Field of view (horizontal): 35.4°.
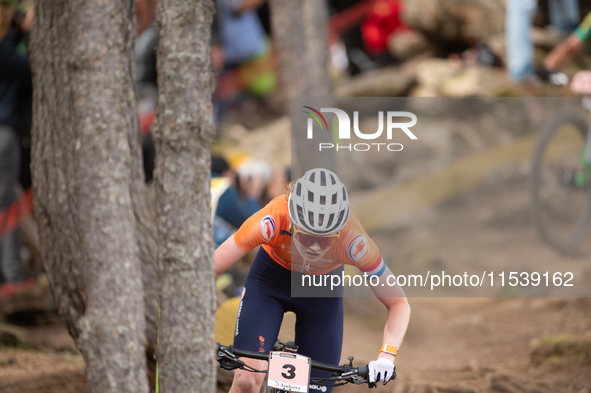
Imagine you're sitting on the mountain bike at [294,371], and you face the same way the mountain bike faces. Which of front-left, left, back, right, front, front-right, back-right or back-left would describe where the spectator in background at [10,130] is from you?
back-right

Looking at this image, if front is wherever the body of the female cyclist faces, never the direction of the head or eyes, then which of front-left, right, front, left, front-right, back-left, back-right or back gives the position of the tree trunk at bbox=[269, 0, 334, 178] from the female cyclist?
back

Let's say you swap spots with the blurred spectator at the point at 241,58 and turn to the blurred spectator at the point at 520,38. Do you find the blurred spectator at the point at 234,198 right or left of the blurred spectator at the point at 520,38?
right

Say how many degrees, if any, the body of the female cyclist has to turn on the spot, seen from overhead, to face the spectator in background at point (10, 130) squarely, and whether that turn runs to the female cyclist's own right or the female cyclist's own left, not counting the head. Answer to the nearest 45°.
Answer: approximately 135° to the female cyclist's own right
